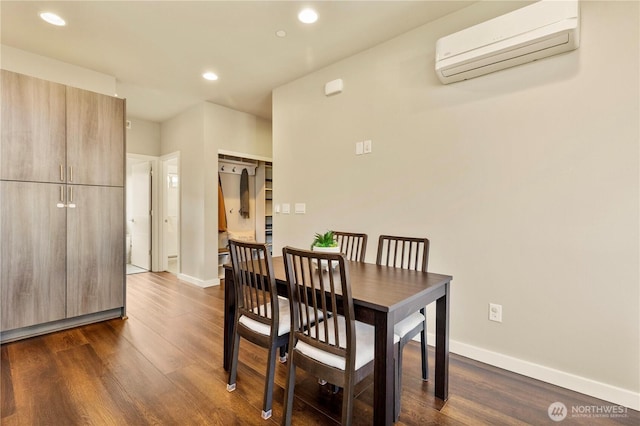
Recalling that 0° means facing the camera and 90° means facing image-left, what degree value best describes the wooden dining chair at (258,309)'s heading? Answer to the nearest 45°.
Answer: approximately 225°

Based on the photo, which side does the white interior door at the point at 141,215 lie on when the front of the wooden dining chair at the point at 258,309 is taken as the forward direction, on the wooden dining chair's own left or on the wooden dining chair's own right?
on the wooden dining chair's own left

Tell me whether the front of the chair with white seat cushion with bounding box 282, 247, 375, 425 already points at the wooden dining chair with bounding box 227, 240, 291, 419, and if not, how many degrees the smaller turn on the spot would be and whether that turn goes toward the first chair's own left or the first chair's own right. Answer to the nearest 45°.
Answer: approximately 90° to the first chair's own left

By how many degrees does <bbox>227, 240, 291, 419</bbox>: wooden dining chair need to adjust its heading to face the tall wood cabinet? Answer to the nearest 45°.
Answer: approximately 90° to its left

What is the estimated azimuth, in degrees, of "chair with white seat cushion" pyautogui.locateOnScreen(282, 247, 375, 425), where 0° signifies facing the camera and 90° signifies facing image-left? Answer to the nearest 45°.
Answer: approximately 225°

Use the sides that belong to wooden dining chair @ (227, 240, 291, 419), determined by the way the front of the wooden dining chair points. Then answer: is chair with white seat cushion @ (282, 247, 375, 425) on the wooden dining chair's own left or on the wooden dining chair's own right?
on the wooden dining chair's own right
